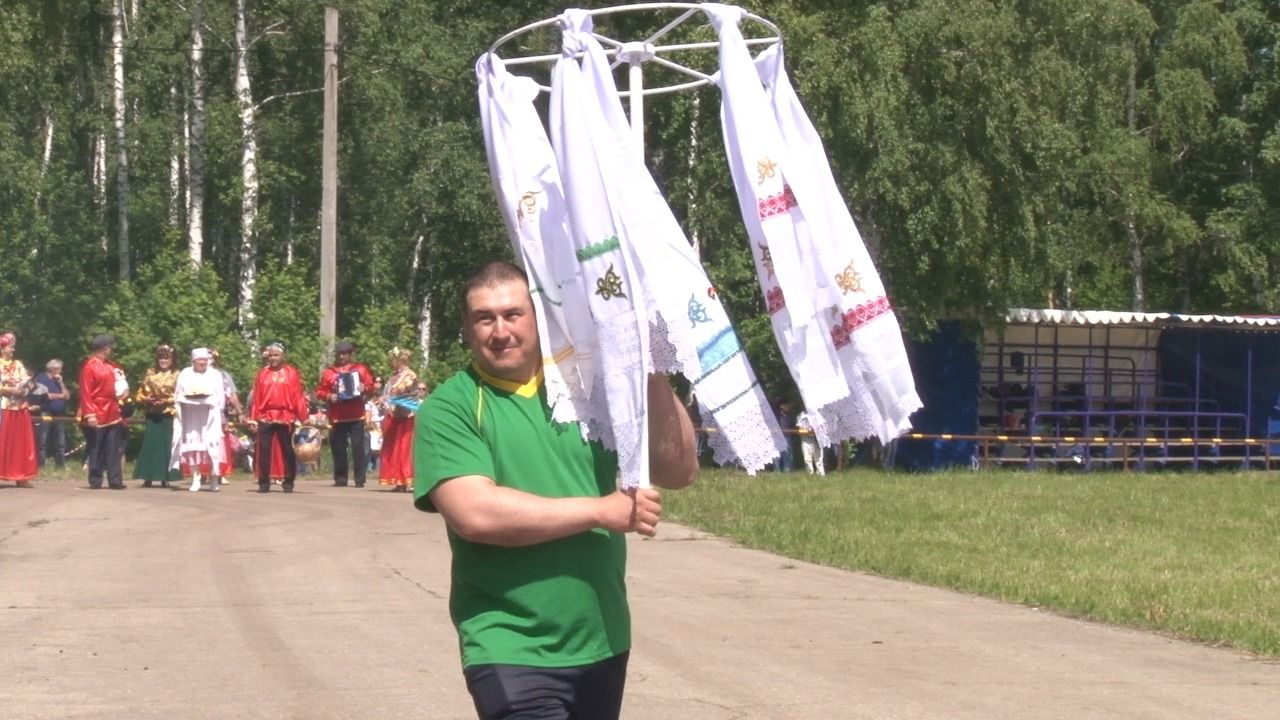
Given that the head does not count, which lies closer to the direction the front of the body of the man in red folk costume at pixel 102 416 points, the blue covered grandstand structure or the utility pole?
the blue covered grandstand structure

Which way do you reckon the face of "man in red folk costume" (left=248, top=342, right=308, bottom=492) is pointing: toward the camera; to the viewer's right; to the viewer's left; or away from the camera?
toward the camera

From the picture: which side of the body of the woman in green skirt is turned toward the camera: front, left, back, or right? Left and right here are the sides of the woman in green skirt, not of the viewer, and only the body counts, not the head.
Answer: front

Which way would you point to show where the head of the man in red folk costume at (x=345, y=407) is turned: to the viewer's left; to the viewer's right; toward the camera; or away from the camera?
toward the camera

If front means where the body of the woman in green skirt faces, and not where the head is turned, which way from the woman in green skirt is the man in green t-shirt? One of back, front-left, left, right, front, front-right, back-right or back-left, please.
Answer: front

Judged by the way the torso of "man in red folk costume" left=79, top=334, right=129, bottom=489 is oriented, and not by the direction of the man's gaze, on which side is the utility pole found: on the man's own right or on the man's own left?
on the man's own left

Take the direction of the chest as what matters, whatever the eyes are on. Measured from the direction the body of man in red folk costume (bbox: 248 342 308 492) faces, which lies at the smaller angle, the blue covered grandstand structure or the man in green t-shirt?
the man in green t-shirt

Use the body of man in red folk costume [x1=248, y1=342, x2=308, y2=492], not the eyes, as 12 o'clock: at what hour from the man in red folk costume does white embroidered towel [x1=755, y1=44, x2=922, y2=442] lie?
The white embroidered towel is roughly at 12 o'clock from the man in red folk costume.

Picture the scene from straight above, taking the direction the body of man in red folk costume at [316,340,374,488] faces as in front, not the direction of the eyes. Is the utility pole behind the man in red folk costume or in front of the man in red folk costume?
behind

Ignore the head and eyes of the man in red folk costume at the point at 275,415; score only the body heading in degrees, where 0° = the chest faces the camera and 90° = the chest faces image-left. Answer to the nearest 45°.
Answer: approximately 0°

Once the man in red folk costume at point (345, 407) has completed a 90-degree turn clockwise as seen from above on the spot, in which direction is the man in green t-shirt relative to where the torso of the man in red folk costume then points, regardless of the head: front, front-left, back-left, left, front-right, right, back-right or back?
left

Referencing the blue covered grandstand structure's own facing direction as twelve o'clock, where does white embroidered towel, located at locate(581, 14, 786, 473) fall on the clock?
The white embroidered towel is roughly at 12 o'clock from the blue covered grandstand structure.

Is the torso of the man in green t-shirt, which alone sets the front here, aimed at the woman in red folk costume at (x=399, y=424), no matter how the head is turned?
no

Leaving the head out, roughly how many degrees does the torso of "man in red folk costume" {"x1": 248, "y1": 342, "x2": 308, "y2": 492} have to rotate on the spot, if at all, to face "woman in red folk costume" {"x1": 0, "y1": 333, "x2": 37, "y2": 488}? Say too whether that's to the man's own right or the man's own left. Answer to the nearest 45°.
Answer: approximately 90° to the man's own right

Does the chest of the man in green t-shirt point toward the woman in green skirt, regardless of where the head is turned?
no

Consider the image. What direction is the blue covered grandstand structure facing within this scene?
toward the camera

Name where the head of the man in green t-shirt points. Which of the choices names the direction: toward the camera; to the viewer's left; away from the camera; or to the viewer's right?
toward the camera

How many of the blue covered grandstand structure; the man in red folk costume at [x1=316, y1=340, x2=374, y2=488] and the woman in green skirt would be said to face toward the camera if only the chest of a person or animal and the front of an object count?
3
